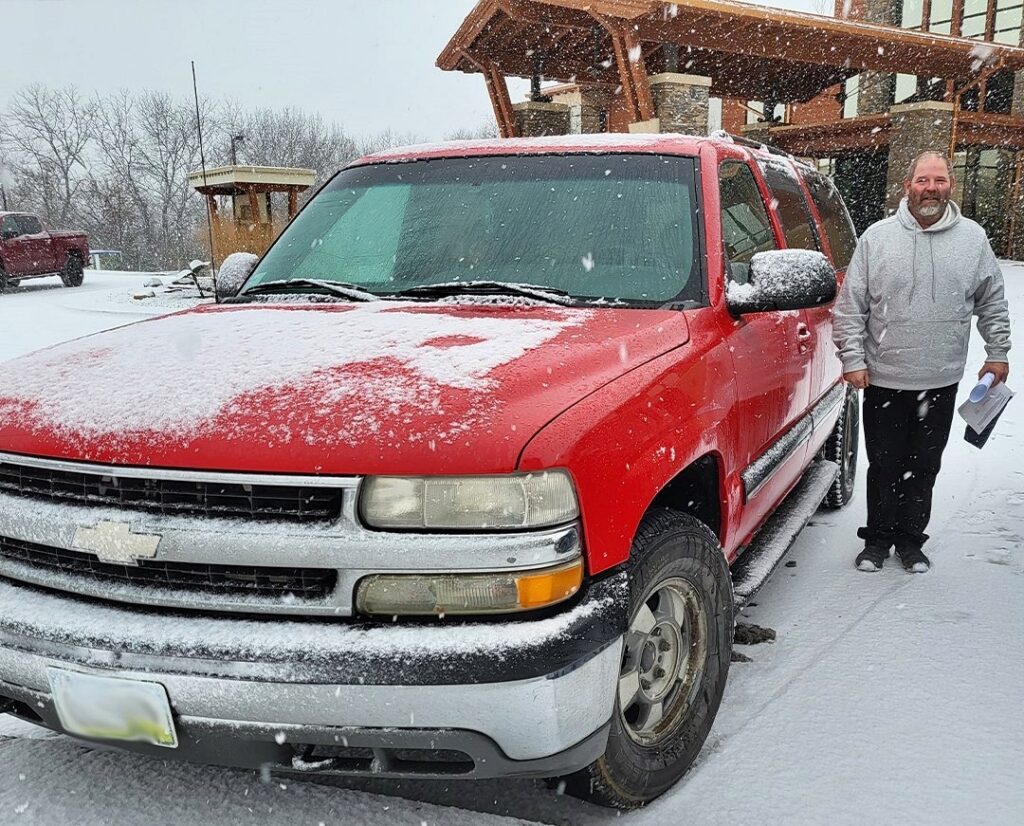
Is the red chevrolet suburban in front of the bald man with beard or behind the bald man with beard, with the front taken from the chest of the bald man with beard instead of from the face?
in front

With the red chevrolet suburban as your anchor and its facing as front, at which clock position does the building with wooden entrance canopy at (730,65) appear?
The building with wooden entrance canopy is roughly at 5 o'clock from the red chevrolet suburban.

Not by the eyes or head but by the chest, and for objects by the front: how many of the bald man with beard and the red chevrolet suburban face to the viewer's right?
0

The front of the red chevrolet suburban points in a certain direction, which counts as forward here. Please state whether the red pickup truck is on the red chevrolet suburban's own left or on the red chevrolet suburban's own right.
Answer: on the red chevrolet suburban's own right

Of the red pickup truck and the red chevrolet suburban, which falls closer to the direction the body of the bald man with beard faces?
the red chevrolet suburban

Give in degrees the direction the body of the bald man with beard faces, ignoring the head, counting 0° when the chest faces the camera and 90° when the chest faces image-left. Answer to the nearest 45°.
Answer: approximately 0°

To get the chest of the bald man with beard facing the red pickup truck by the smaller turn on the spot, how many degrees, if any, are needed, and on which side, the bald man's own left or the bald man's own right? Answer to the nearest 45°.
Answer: approximately 135° to the bald man's own right
